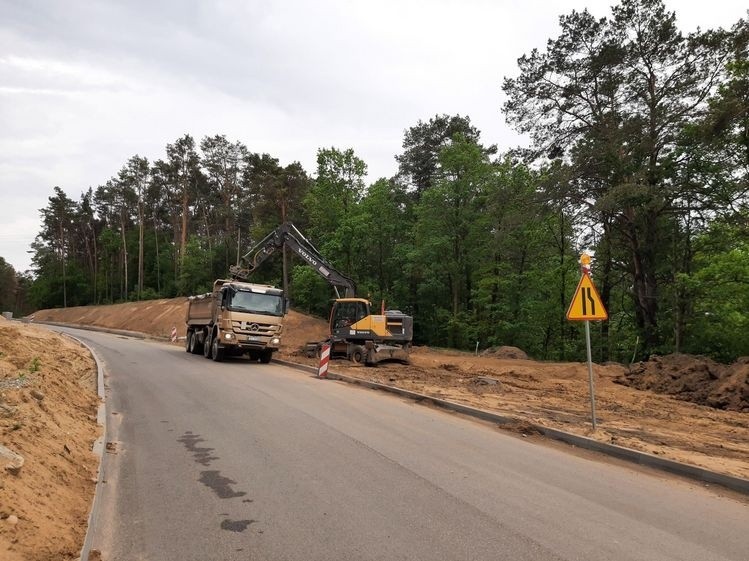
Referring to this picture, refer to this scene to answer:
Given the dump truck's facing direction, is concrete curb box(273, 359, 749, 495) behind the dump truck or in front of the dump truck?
in front

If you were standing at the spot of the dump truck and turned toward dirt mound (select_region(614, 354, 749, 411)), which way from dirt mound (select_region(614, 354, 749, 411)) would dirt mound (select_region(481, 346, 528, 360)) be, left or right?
left

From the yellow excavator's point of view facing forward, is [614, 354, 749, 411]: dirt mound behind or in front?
behind

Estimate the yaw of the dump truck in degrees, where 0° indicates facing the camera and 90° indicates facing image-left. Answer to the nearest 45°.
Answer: approximately 315°

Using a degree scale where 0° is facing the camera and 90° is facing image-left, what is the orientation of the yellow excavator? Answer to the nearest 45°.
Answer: approximately 90°

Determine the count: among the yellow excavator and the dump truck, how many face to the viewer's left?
1

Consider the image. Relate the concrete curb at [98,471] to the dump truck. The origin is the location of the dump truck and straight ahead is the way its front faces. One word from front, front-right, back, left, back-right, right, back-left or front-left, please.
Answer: front-right

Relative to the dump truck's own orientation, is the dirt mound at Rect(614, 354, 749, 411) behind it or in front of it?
in front

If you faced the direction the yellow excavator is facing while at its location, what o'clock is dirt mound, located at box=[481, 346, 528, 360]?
The dirt mound is roughly at 5 o'clock from the yellow excavator.

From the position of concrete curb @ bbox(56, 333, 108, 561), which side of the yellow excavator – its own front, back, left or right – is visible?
left

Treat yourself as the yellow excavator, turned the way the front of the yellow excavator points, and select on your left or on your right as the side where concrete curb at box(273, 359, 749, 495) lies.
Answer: on your left
